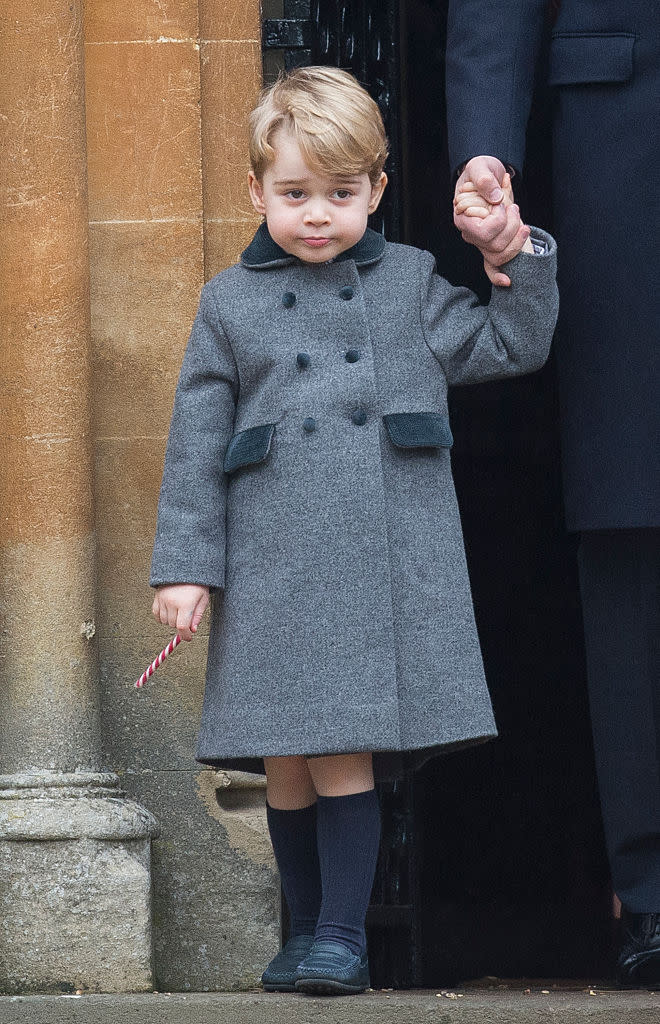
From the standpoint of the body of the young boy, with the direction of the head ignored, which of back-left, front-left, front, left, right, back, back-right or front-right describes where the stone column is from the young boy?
back-right

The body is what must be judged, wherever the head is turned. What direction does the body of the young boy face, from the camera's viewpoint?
toward the camera
